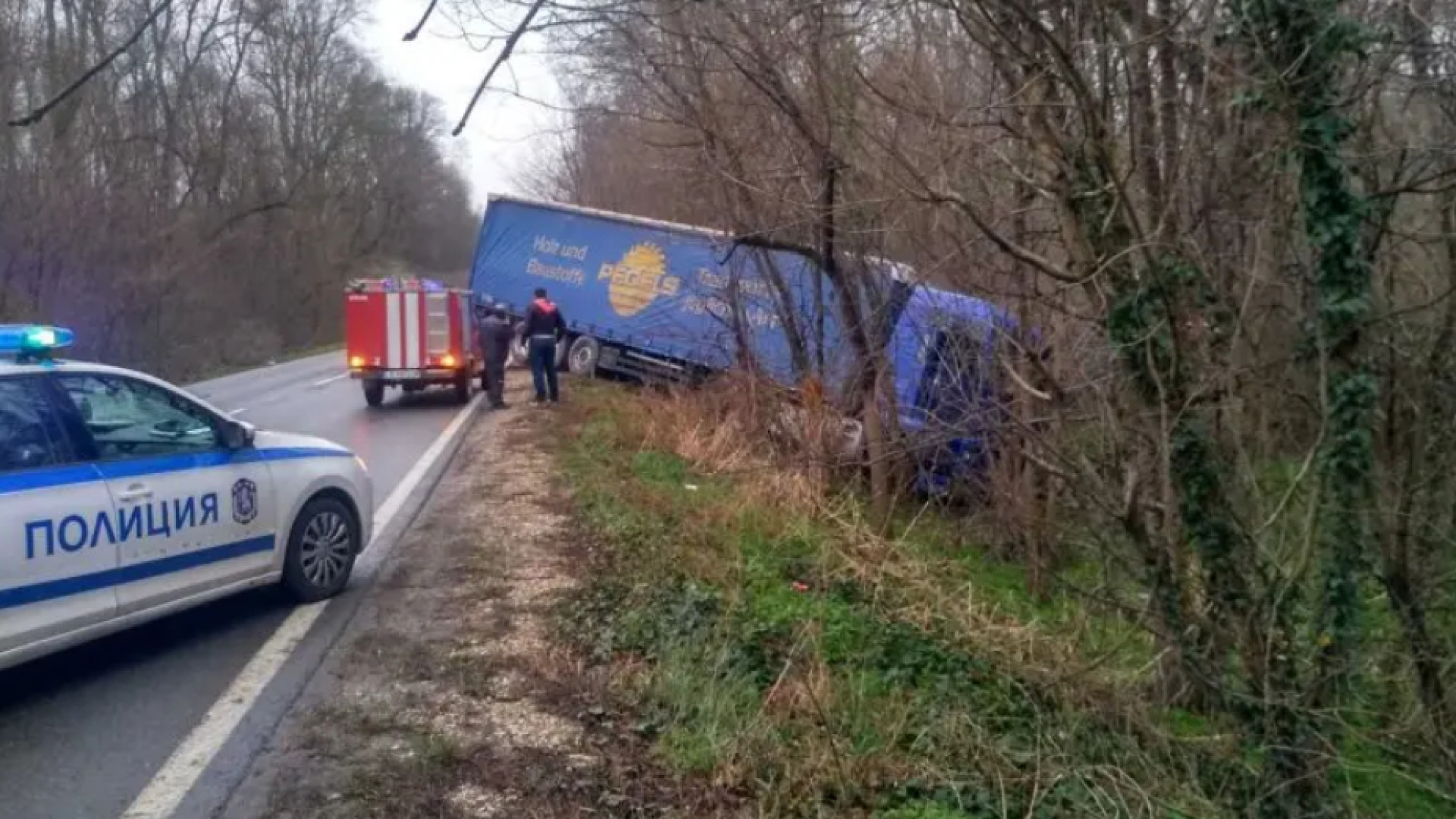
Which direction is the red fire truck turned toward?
away from the camera

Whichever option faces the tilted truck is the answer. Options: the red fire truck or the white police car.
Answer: the white police car

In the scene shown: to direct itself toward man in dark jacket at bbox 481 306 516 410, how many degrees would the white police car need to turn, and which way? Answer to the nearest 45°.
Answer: approximately 45° to its left

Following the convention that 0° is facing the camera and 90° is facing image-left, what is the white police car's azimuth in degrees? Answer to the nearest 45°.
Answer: approximately 225°

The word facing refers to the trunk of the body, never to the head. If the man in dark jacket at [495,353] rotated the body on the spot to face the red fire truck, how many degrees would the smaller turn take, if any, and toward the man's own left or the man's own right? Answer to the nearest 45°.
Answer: approximately 45° to the man's own left

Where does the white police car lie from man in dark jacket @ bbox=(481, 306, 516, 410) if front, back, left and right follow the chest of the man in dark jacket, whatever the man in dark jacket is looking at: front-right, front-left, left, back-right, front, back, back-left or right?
back

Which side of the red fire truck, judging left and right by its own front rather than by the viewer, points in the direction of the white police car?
back

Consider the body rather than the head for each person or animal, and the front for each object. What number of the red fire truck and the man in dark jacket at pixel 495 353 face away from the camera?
2

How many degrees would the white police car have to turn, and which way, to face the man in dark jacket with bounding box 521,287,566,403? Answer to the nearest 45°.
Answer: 0° — it already faces them

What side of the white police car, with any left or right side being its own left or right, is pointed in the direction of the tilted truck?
front

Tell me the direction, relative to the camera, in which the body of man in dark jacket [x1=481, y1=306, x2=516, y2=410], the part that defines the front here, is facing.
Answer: away from the camera
